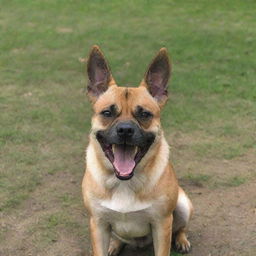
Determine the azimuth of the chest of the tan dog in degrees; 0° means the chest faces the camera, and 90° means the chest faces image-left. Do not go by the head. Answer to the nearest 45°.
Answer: approximately 0°
